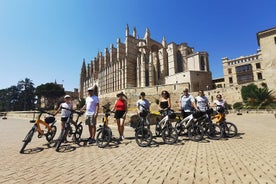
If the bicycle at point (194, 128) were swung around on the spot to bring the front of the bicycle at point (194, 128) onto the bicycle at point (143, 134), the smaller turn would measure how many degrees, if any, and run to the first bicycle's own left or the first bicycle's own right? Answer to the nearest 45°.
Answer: approximately 90° to the first bicycle's own right

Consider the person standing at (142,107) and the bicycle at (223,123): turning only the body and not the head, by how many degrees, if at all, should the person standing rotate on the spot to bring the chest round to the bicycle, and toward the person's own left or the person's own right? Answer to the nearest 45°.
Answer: approximately 90° to the person's own left

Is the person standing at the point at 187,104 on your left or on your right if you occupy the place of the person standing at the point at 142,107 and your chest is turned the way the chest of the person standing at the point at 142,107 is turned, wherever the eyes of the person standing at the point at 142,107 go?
on your left

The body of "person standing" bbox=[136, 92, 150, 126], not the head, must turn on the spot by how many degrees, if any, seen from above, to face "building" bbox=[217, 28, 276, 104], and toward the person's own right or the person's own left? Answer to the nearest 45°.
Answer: approximately 135° to the person's own left

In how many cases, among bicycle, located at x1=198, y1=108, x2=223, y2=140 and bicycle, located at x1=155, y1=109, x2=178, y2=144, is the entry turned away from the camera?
0

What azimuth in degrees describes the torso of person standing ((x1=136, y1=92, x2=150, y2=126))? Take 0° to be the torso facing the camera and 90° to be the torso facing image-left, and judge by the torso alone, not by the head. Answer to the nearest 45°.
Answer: approximately 0°

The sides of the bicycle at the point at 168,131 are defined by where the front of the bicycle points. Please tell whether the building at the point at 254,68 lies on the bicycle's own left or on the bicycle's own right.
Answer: on the bicycle's own left

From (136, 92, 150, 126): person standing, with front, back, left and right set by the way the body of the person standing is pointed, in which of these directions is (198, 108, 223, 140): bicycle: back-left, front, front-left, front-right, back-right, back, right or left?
left

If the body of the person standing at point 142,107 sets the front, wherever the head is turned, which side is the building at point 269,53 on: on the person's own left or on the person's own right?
on the person's own left
